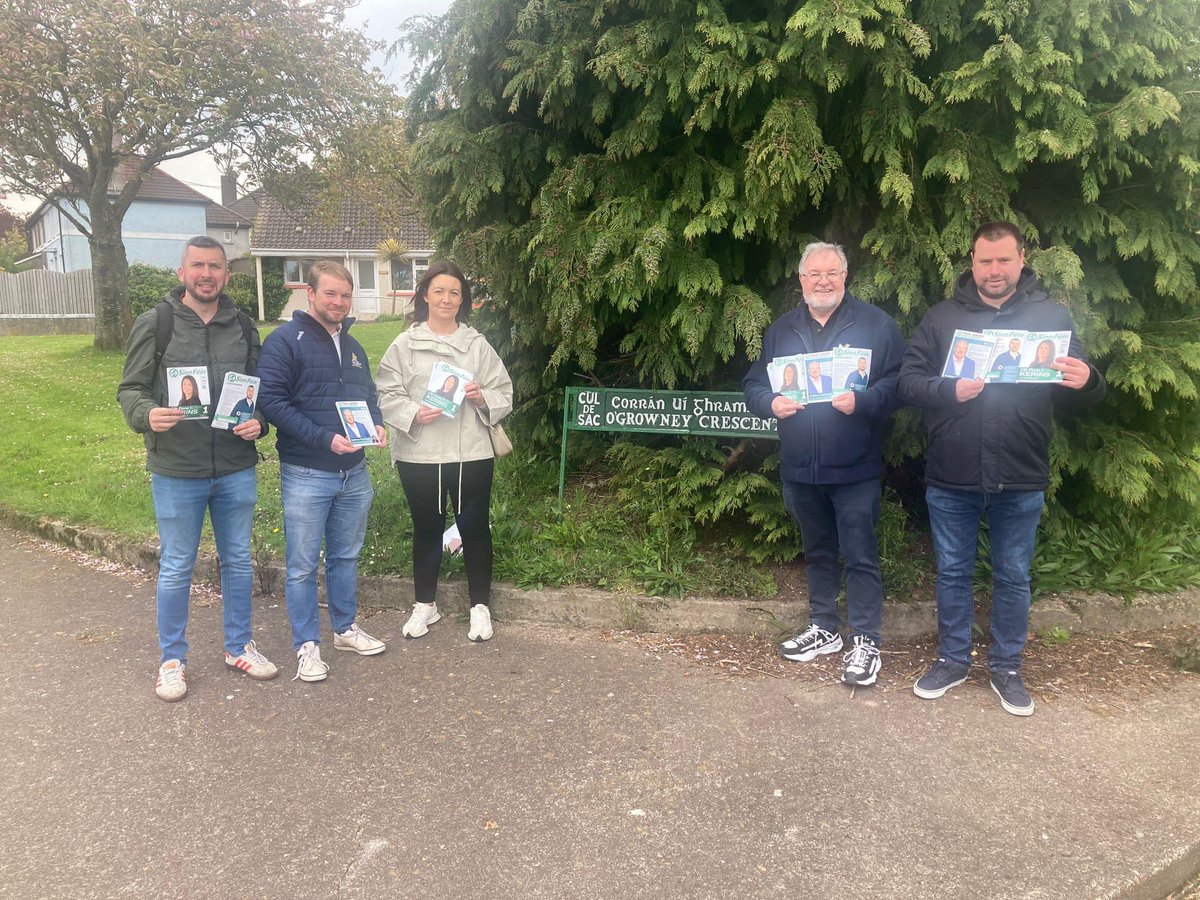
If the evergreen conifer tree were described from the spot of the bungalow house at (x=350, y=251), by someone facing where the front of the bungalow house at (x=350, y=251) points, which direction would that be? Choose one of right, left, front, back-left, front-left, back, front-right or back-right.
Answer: front

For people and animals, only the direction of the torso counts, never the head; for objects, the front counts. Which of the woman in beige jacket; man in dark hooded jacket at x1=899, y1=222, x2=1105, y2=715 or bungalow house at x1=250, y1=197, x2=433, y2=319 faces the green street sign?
the bungalow house

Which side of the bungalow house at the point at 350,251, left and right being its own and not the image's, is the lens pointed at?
front

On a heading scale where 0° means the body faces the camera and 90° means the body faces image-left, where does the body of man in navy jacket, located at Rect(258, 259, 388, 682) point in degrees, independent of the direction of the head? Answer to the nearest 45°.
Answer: approximately 315°

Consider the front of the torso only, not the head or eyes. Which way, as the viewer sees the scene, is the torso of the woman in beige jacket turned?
toward the camera

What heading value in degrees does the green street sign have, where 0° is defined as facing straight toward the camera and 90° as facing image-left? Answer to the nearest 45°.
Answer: approximately 0°

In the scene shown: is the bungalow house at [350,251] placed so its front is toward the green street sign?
yes

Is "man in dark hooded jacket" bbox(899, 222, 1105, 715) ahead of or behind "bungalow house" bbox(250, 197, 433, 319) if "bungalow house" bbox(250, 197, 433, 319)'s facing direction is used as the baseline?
ahead

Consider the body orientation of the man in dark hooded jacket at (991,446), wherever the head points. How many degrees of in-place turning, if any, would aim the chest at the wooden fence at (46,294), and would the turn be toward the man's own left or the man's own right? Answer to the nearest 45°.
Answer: approximately 135° to the man's own right
